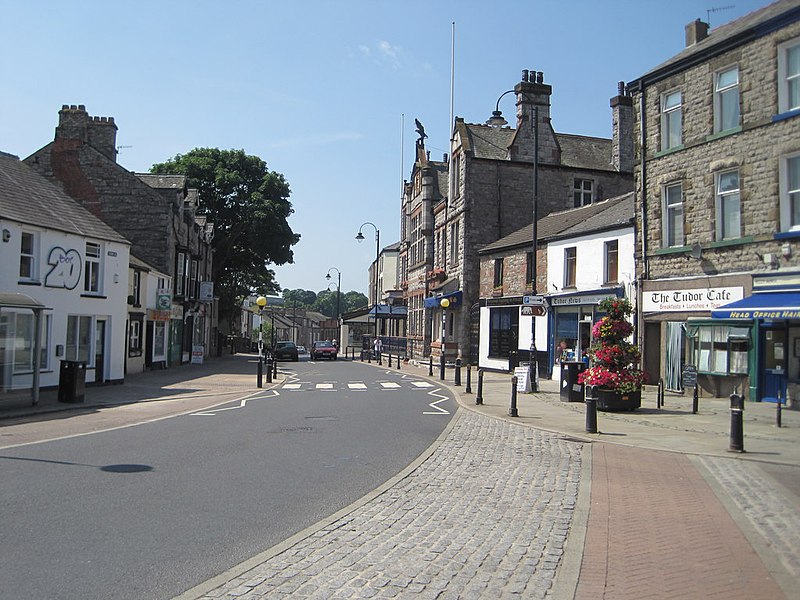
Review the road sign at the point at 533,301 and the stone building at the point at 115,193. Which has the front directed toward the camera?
the road sign

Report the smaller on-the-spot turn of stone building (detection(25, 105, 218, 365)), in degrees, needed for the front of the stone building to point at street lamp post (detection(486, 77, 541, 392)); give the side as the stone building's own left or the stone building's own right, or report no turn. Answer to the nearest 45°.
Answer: approximately 45° to the stone building's own right

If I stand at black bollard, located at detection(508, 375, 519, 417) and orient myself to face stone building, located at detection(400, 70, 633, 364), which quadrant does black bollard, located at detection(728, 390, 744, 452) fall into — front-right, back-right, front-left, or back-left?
back-right

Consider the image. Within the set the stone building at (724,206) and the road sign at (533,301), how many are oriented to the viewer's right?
0

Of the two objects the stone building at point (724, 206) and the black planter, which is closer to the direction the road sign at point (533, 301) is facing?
the black planter

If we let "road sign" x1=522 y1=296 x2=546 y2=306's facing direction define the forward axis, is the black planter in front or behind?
in front

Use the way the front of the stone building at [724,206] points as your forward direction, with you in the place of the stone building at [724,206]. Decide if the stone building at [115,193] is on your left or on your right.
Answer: on your right

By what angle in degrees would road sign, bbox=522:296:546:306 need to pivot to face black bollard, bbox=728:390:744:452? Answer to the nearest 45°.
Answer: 0° — it already faces it

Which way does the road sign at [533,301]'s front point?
toward the camera

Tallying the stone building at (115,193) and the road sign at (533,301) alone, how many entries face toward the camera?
1

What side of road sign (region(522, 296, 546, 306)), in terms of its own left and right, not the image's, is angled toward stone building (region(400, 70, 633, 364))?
back

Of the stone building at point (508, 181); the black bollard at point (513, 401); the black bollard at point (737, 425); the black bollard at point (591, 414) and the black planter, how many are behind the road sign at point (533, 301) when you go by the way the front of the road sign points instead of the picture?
1

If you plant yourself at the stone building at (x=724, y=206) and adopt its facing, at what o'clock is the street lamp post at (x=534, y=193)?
The street lamp post is roughly at 2 o'clock from the stone building.

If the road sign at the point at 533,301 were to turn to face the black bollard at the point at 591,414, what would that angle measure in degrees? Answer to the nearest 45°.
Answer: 0° — it already faces it

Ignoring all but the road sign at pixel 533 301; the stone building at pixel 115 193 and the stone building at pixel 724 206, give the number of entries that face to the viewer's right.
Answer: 1

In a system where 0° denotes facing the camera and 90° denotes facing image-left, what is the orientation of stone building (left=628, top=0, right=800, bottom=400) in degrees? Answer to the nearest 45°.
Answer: approximately 45°

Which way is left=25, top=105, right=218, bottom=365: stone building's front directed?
to the viewer's right

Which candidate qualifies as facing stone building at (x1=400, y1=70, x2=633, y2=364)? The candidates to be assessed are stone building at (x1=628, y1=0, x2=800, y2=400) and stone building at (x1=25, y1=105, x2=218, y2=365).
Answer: stone building at (x1=25, y1=105, x2=218, y2=365)

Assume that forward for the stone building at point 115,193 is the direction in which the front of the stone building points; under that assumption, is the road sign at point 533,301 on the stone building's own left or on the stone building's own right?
on the stone building's own right
